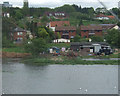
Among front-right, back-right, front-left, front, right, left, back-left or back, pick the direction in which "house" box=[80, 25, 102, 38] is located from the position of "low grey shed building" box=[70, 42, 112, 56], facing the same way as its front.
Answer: back

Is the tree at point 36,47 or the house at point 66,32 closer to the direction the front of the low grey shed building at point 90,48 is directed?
the tree

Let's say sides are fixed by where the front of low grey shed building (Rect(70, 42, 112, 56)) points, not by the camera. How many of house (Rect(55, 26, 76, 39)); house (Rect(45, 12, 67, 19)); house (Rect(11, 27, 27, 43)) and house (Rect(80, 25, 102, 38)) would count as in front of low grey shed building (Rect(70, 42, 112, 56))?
0

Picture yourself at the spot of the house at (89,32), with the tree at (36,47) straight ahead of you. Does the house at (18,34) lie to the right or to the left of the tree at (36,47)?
right

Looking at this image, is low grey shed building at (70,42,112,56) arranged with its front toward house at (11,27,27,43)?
no

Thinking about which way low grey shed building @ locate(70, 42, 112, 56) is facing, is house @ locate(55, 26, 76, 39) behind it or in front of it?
behind

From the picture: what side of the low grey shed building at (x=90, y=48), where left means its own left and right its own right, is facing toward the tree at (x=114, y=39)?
left

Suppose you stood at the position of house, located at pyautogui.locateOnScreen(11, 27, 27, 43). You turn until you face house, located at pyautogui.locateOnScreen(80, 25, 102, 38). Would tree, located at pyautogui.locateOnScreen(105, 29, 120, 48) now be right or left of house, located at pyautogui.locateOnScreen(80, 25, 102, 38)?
right

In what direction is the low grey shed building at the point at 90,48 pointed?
toward the camera

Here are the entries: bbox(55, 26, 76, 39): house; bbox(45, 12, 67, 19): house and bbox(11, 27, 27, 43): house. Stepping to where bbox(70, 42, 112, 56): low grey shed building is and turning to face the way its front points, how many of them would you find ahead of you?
0

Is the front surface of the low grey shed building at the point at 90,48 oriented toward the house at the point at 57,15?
no

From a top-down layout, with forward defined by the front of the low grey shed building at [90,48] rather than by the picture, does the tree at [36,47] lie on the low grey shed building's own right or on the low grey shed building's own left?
on the low grey shed building's own right

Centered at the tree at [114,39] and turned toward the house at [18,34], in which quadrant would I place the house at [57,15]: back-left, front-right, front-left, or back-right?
front-right
